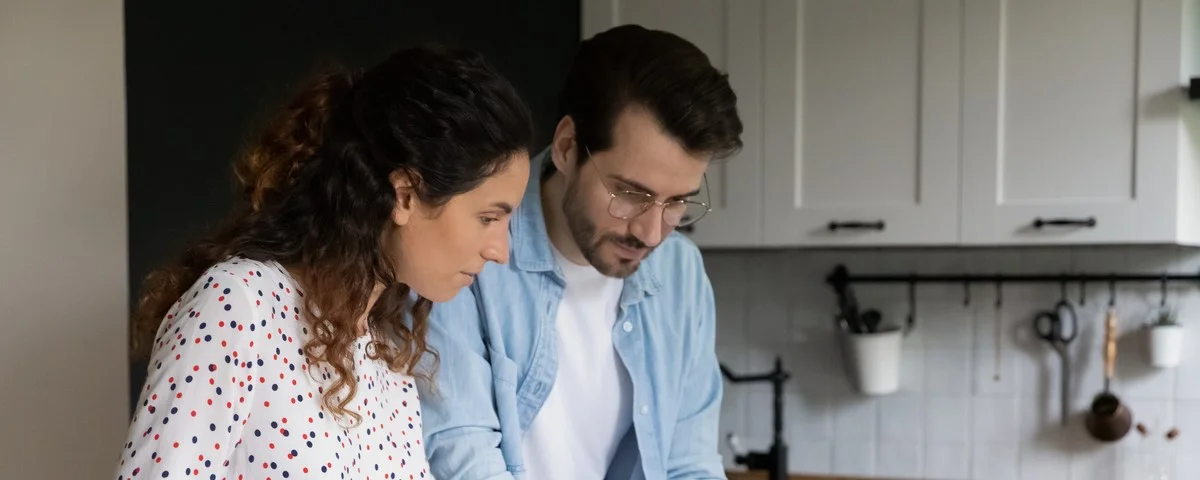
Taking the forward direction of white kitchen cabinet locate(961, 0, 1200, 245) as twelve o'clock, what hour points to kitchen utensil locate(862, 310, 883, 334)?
The kitchen utensil is roughly at 4 o'clock from the white kitchen cabinet.

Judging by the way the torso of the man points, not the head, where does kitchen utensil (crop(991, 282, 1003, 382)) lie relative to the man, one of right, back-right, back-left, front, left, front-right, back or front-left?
left

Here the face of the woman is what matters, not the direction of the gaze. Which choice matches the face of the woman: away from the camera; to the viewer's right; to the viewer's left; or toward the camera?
to the viewer's right

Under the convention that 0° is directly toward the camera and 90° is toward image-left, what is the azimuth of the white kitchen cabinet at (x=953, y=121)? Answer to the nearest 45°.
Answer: approximately 0°

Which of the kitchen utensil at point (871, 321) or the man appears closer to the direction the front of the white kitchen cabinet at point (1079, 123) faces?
the man

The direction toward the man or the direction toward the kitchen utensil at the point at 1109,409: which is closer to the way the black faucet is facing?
the man
